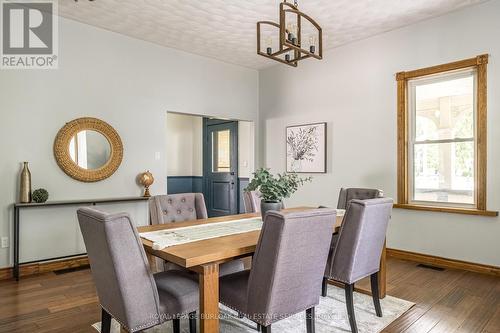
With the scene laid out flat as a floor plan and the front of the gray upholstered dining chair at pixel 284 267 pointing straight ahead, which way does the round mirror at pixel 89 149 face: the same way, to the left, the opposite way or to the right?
the opposite way

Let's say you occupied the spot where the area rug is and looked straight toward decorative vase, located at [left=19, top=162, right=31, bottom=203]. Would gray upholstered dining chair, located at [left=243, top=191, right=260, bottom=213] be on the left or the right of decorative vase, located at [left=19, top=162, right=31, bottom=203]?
right

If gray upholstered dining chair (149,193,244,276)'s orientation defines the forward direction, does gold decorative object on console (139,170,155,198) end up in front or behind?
behind

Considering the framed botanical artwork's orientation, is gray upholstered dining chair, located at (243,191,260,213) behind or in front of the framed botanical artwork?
in front

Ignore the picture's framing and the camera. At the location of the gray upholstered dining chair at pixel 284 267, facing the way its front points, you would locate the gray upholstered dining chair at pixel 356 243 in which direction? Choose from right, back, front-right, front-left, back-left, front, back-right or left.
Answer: right

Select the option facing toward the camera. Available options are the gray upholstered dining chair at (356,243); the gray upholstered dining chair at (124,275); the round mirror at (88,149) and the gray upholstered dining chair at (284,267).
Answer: the round mirror

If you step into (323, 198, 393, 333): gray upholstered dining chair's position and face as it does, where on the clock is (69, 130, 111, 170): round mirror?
The round mirror is roughly at 11 o'clock from the gray upholstered dining chair.

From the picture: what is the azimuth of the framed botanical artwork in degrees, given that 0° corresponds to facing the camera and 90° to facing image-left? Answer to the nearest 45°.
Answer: approximately 45°

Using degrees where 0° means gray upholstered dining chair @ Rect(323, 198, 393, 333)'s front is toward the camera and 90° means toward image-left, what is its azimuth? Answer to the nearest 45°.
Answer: approximately 135°

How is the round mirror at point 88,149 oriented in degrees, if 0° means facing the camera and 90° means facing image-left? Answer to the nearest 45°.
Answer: approximately 0°

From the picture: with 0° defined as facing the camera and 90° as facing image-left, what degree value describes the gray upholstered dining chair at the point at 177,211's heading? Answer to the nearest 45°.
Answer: approximately 315°

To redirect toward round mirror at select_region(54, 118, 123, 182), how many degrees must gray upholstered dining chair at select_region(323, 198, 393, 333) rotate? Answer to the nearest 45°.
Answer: approximately 45° to its left
